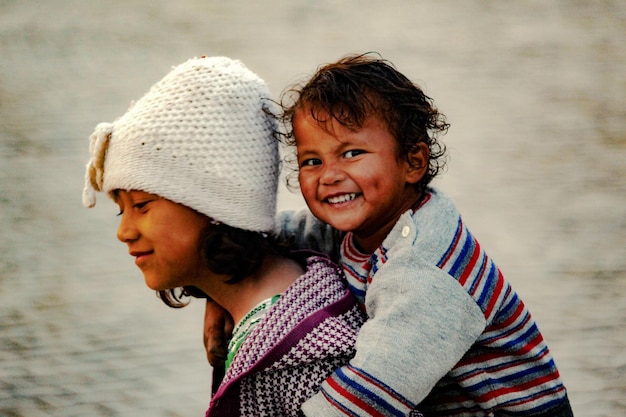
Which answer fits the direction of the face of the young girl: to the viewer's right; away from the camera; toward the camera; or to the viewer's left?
to the viewer's left

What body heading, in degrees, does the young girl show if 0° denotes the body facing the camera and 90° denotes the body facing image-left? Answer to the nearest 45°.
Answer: approximately 90°
